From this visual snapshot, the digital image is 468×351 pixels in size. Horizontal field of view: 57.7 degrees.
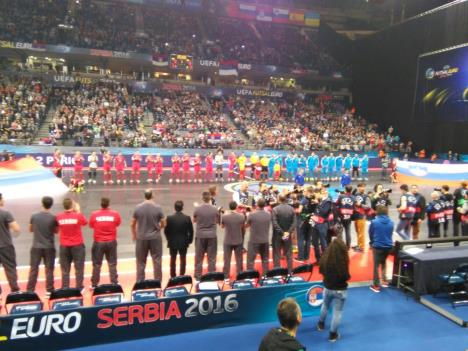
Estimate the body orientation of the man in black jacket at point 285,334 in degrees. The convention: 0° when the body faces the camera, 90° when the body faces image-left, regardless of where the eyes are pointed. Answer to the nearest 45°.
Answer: approximately 225°

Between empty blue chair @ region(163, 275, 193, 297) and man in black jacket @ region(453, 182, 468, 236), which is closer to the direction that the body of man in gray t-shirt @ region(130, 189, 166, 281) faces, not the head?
the man in black jacket

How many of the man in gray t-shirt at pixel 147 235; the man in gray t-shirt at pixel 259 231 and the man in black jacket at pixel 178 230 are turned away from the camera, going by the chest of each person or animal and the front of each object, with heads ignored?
3

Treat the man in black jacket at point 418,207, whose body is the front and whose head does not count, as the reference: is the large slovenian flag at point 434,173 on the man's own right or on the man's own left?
on the man's own right

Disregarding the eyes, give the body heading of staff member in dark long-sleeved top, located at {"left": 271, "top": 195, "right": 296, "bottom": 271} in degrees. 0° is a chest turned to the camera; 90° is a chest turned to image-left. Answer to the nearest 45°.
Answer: approximately 180°

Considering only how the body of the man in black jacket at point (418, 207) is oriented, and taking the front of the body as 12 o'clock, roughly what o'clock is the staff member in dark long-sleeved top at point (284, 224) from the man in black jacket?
The staff member in dark long-sleeved top is roughly at 10 o'clock from the man in black jacket.

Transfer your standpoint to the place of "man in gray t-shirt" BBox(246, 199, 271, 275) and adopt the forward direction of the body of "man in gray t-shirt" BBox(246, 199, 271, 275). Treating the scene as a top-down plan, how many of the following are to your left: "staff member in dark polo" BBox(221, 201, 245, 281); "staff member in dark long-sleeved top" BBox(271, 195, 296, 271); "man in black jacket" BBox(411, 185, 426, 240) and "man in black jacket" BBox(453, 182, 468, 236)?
1

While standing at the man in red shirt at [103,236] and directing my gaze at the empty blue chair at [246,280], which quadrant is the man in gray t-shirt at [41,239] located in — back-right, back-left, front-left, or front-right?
back-right

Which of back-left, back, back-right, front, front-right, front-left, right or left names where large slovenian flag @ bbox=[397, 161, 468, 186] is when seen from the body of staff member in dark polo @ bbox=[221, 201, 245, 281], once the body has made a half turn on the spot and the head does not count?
back-left

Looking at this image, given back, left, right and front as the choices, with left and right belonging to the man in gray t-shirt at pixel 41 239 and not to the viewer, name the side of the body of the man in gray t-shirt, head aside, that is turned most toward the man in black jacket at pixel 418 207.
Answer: right

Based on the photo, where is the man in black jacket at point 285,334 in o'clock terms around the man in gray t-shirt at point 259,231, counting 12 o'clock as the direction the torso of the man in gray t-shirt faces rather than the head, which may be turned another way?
The man in black jacket is roughly at 6 o'clock from the man in gray t-shirt.
